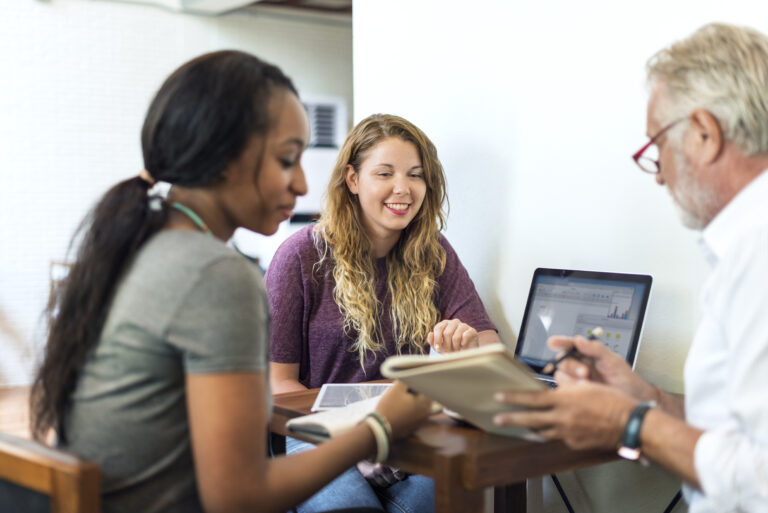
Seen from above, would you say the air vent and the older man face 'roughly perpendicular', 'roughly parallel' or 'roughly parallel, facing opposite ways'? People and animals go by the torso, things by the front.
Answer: roughly perpendicular

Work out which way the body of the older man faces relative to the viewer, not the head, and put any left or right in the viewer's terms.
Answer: facing to the left of the viewer

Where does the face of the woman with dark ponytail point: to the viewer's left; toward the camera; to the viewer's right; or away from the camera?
to the viewer's right

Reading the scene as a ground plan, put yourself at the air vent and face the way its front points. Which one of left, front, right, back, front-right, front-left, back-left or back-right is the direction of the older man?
front

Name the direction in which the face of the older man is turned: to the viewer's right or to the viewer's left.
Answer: to the viewer's left

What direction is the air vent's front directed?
toward the camera

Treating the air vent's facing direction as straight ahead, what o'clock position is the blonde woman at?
The blonde woman is roughly at 12 o'clock from the air vent.

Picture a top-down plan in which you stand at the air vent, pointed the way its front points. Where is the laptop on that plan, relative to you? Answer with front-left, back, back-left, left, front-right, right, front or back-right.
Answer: front

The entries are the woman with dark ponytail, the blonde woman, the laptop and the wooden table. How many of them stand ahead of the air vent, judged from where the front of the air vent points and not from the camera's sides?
4

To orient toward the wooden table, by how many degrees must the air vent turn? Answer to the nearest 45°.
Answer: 0° — it already faces it

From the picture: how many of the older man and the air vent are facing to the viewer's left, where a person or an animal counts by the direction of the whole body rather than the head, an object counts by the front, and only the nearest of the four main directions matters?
1

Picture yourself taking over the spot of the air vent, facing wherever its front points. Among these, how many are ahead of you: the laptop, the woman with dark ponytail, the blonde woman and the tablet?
4
